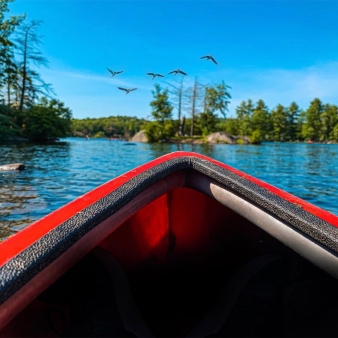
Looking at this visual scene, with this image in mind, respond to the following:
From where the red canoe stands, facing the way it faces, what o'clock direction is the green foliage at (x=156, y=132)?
The green foliage is roughly at 12 o'clock from the red canoe.

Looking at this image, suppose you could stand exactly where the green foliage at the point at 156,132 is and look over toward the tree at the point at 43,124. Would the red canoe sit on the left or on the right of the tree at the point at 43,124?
left

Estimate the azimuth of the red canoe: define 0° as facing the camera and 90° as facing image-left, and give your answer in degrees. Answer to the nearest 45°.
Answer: approximately 180°

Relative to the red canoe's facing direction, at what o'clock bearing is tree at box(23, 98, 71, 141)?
The tree is roughly at 11 o'clock from the red canoe.
